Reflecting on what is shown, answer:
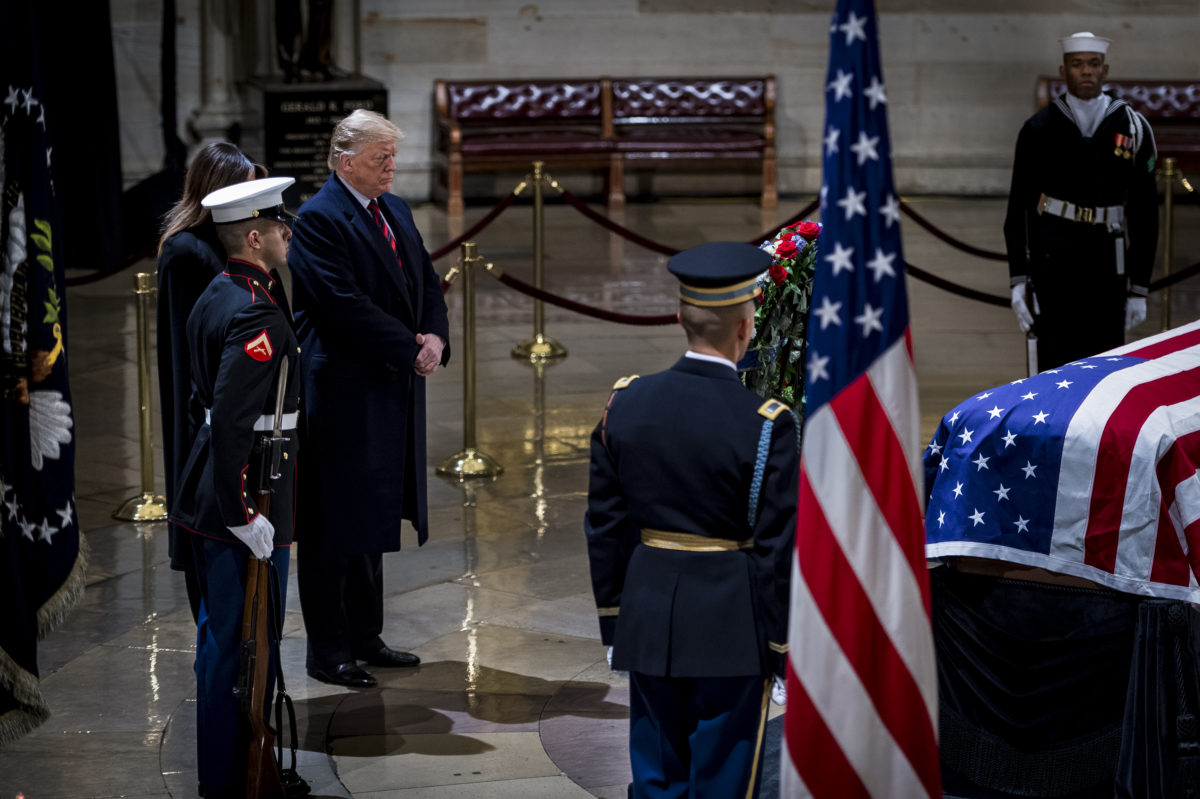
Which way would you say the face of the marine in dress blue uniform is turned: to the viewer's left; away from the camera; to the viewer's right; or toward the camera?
to the viewer's right

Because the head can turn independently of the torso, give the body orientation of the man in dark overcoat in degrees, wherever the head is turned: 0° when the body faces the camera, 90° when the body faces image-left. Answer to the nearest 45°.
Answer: approximately 315°

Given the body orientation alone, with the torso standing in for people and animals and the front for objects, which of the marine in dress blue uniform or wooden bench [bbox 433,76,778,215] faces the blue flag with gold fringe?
the wooden bench

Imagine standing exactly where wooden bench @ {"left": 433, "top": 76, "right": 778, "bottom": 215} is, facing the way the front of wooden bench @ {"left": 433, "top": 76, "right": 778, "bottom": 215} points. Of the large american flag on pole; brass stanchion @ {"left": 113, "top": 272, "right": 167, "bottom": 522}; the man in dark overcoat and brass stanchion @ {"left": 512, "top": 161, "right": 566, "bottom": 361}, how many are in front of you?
4

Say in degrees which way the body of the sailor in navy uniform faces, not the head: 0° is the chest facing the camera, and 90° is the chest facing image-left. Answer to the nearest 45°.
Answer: approximately 0°

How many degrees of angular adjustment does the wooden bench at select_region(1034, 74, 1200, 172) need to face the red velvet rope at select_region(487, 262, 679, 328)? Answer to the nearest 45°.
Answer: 0° — it already faces it

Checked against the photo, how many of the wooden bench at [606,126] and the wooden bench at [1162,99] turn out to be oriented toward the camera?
2

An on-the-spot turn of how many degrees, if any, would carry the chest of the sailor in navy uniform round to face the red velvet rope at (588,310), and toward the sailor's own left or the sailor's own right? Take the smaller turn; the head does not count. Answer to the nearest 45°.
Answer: approximately 90° to the sailor's own right

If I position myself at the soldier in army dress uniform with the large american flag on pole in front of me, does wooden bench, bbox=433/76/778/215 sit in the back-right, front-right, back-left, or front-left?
back-left

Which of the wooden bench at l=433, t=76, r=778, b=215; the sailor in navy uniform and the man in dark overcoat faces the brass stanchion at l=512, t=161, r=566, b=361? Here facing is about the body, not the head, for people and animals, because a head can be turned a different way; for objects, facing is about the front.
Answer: the wooden bench
